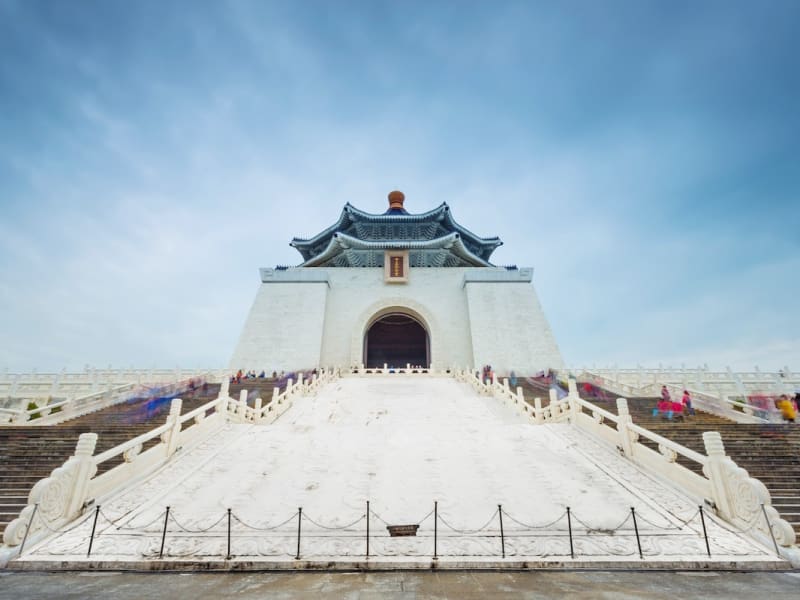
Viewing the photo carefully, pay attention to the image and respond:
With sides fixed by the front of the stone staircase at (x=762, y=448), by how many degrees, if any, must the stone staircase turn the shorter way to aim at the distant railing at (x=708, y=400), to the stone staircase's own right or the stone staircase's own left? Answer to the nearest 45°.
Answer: approximately 180°

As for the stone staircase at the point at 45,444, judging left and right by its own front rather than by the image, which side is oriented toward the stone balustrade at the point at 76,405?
back

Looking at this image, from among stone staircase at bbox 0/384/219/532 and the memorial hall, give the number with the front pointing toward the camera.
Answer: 2

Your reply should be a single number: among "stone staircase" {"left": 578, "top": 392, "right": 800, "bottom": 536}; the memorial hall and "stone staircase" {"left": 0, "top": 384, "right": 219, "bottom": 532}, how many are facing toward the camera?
3

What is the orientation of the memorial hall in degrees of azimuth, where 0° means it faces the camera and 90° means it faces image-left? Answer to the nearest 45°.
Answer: approximately 0°

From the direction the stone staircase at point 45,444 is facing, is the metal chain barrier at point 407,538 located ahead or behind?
ahead
